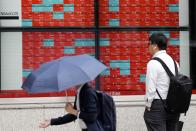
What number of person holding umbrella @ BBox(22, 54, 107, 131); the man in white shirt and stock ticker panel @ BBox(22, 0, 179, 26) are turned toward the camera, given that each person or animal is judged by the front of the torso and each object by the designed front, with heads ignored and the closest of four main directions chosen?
1

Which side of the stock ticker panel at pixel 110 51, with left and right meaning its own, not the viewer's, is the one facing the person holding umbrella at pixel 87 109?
front

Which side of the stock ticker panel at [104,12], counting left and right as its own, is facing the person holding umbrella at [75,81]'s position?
front

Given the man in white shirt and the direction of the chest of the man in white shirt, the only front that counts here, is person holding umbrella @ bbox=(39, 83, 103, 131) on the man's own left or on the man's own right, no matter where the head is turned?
on the man's own left

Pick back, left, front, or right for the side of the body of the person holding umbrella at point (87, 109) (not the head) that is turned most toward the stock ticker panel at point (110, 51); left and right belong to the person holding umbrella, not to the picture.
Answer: right

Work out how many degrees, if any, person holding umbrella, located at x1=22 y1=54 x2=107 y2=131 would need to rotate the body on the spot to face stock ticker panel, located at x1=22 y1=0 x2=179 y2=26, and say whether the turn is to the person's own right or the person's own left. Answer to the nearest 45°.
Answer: approximately 90° to the person's own right

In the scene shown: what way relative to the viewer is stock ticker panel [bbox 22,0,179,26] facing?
toward the camera

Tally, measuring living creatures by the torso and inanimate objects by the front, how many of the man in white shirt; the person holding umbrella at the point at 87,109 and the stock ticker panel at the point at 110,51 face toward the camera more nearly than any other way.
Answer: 1

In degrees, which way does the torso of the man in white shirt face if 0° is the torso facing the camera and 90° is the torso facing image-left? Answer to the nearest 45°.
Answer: approximately 135°

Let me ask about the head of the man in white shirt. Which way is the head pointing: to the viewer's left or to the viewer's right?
to the viewer's left

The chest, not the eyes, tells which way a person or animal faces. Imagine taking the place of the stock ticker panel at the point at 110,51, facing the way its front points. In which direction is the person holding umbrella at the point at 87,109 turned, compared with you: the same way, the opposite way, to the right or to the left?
to the right

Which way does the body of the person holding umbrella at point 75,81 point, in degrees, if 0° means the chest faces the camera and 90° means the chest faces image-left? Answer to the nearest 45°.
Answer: approximately 90°
